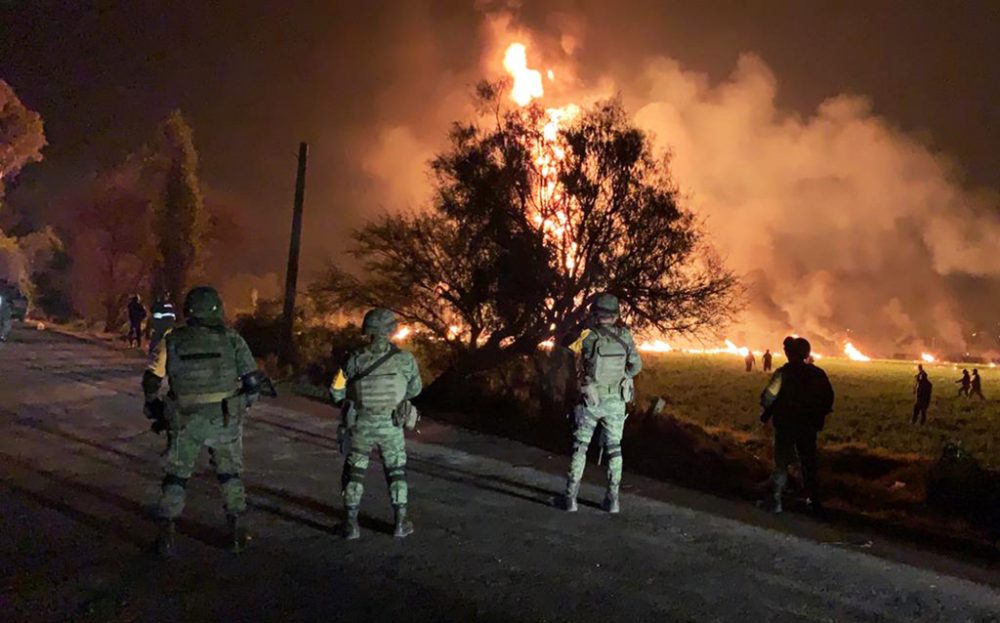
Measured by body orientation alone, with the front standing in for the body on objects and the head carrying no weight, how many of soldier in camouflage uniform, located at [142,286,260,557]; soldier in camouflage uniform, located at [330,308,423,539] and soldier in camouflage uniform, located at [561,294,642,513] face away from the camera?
3

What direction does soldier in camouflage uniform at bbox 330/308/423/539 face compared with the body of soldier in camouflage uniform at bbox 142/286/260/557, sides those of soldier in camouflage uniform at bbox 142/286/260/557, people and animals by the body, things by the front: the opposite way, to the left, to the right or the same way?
the same way

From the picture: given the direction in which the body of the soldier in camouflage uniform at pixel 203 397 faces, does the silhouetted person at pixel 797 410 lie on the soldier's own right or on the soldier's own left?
on the soldier's own right

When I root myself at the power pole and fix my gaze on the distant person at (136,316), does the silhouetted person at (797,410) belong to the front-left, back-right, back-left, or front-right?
back-left

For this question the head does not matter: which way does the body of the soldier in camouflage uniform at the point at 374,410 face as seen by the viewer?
away from the camera

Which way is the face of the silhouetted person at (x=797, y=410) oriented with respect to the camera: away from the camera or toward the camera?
away from the camera

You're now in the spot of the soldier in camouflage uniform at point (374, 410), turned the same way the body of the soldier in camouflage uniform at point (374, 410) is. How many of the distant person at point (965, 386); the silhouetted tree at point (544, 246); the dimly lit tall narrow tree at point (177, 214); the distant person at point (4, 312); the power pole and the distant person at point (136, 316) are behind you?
0

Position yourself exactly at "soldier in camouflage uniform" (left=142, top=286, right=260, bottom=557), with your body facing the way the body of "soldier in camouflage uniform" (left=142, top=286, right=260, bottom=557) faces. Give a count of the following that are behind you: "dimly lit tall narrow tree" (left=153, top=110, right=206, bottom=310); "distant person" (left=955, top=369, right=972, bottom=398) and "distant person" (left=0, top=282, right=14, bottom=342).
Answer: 0

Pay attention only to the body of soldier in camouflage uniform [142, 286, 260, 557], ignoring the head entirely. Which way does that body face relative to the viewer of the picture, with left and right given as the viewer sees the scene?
facing away from the viewer

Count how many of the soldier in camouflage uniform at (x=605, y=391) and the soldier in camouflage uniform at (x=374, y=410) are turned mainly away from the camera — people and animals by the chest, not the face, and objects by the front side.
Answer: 2

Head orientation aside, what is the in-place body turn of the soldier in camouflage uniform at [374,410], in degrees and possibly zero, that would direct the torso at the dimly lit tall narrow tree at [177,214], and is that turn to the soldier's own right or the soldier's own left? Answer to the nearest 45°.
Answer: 0° — they already face it

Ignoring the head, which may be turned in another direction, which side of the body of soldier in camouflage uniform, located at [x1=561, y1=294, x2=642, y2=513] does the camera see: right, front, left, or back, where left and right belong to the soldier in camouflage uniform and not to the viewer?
back

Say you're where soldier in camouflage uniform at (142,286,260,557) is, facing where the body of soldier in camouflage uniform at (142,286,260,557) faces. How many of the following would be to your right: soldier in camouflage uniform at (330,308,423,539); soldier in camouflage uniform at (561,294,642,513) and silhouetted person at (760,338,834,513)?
3

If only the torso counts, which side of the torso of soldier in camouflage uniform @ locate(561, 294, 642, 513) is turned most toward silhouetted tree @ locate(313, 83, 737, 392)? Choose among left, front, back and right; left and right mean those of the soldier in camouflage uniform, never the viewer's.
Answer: front

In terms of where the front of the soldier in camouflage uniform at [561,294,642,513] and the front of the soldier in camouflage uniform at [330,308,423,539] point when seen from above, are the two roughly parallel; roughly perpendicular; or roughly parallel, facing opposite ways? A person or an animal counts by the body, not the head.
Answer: roughly parallel

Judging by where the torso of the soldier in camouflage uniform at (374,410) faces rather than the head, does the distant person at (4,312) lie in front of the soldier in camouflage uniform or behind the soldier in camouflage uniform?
in front
